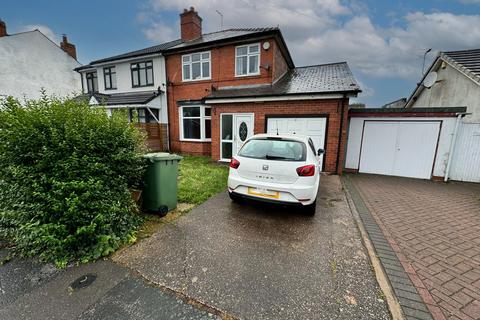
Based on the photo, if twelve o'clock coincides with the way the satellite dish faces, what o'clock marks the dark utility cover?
The dark utility cover is roughly at 11 o'clock from the satellite dish.

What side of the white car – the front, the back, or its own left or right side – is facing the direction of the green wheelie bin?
left

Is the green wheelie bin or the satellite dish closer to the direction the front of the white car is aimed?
the satellite dish

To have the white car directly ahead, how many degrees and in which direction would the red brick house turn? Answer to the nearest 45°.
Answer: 0° — it already faces it

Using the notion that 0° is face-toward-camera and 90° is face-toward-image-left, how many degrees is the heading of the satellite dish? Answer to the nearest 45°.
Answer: approximately 45°

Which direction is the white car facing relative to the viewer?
away from the camera

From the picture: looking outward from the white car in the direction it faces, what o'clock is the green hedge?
The green hedge is roughly at 8 o'clock from the white car.

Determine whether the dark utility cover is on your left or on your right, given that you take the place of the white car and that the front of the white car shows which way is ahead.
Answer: on your left

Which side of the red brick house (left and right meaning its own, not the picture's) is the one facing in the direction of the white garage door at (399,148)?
left

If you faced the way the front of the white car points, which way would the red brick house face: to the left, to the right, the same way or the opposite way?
the opposite way

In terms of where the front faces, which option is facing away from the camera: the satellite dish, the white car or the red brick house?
the white car

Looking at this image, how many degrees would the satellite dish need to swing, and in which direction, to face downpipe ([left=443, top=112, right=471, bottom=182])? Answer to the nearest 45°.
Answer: approximately 45° to its left
